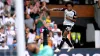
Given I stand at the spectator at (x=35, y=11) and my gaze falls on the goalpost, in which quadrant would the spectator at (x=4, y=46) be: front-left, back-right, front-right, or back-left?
front-right

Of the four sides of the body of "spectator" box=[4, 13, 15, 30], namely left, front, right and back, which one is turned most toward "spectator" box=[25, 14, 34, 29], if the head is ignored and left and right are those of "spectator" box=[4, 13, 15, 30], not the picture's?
left

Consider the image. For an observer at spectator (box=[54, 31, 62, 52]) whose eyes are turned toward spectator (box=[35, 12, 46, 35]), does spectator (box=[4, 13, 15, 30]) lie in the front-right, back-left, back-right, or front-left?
front-left

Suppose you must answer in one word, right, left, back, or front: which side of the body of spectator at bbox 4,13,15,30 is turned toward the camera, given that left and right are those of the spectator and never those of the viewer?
front

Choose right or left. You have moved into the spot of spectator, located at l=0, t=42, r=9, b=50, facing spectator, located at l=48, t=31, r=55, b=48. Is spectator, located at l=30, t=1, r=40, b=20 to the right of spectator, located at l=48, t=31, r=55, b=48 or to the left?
left

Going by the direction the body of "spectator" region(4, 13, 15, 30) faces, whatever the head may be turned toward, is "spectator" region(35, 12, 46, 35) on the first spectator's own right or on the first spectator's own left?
on the first spectator's own left
